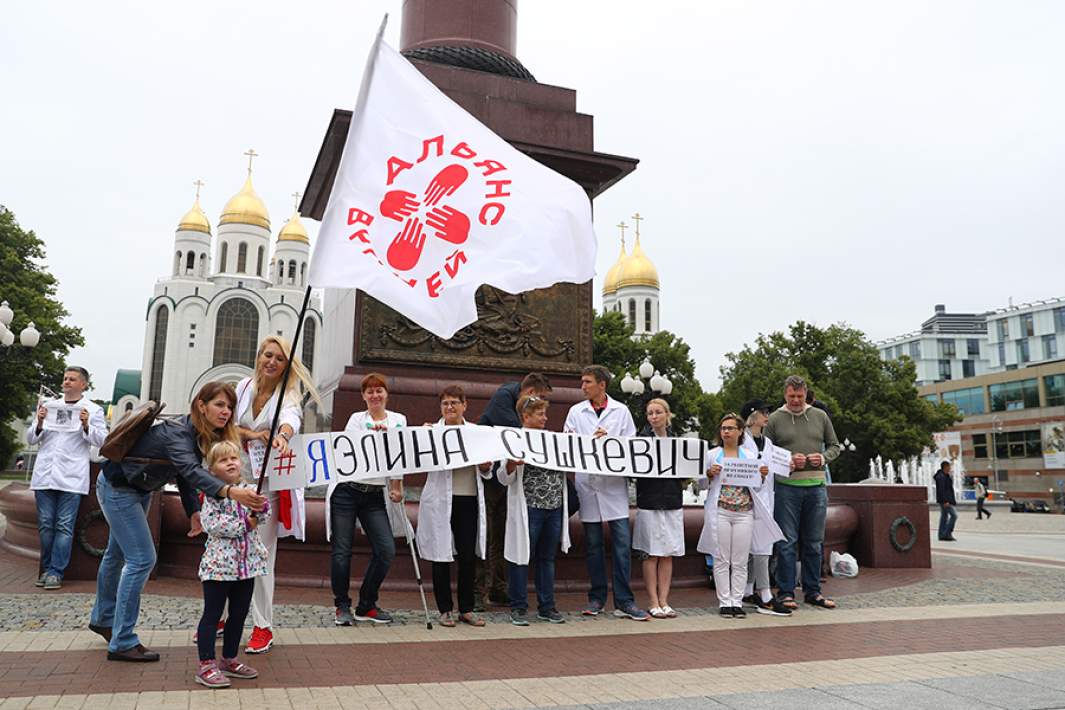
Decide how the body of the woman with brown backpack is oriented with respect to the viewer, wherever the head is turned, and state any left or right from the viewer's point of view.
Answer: facing to the right of the viewer

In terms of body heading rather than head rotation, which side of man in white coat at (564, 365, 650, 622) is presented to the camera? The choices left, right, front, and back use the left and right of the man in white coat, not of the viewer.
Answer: front

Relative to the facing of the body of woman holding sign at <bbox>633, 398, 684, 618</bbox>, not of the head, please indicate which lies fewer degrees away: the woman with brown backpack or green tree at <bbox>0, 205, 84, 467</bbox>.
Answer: the woman with brown backpack

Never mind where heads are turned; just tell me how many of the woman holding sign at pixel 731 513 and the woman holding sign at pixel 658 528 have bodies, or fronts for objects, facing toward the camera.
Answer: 2

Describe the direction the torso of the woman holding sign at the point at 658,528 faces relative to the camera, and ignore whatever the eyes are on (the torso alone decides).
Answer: toward the camera

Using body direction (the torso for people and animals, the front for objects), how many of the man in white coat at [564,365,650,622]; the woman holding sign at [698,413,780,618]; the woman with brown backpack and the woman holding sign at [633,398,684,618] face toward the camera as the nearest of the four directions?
3

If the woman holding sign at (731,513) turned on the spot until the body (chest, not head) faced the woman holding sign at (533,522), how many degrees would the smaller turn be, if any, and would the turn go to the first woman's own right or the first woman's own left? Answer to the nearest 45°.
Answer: approximately 45° to the first woman's own right

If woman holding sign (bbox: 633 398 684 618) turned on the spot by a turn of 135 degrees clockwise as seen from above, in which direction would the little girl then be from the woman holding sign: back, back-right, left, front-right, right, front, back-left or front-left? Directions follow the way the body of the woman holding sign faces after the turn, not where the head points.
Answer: left
